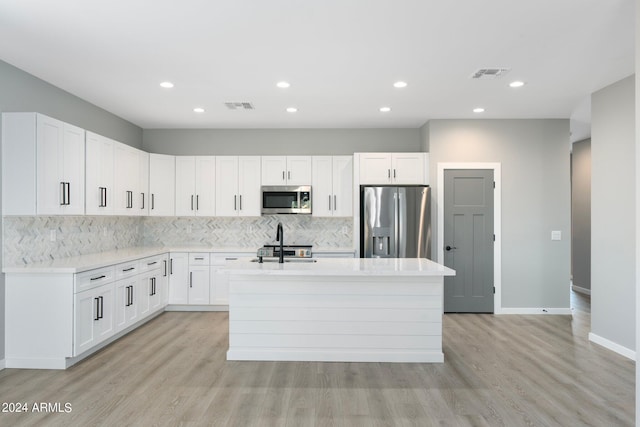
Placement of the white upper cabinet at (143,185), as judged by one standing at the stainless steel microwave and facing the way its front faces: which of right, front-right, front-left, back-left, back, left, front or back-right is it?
right

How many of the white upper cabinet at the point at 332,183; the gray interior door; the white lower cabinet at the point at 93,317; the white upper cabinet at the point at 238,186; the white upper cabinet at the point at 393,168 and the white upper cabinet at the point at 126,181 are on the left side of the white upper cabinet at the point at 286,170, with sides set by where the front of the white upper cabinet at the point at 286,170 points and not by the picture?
3

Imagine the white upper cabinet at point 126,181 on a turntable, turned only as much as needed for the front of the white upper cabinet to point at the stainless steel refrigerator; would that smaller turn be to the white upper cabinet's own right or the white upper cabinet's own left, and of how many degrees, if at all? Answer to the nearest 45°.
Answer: approximately 45° to the white upper cabinet's own left

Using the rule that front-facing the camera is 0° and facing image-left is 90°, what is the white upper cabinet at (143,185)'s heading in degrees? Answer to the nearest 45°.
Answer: approximately 315°

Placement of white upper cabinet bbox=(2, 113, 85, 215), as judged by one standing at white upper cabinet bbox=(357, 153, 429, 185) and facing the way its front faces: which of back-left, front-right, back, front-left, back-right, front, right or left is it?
front-right

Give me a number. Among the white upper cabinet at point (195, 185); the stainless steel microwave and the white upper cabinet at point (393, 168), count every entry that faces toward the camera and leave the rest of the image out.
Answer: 3

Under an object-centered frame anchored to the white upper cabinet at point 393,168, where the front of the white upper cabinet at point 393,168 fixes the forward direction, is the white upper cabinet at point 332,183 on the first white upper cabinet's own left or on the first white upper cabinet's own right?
on the first white upper cabinet's own right

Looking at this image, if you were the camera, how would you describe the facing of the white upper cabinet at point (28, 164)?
facing the viewer and to the right of the viewer

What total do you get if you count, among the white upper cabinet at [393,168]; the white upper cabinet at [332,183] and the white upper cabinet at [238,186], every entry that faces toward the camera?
3

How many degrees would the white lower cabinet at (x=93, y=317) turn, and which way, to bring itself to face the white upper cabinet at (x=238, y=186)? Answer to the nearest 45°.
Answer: approximately 90° to its left

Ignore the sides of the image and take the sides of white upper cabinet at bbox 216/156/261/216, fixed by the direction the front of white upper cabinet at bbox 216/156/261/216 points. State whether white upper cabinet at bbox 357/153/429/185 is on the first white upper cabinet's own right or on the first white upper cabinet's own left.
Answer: on the first white upper cabinet's own left

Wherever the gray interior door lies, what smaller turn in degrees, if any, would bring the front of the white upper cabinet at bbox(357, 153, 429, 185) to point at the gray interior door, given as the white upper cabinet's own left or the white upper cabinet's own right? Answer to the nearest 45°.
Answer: approximately 90° to the white upper cabinet's own left

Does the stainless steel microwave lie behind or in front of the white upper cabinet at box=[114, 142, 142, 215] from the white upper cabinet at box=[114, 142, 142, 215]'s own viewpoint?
in front

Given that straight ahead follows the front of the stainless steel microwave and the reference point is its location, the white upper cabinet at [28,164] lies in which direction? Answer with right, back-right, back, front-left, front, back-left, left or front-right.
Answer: front-right

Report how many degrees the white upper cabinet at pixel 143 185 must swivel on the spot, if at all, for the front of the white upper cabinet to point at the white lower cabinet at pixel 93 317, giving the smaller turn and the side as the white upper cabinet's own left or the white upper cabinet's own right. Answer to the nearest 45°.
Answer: approximately 45° to the white upper cabinet's own right

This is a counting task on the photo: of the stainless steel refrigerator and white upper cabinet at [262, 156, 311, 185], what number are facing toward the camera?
2
